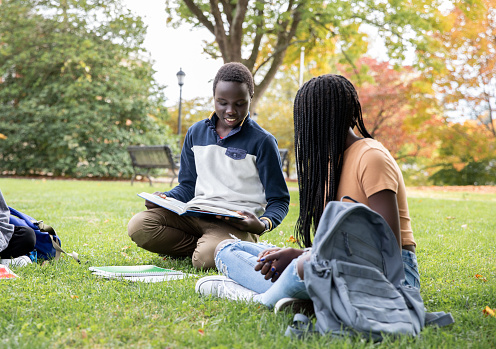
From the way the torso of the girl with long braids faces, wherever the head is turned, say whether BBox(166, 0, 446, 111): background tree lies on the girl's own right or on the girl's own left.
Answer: on the girl's own right

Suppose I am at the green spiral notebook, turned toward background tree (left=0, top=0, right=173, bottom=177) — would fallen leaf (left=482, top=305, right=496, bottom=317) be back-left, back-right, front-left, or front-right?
back-right

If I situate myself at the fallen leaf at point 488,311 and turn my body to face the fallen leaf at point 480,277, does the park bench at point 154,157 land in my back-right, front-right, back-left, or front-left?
front-left

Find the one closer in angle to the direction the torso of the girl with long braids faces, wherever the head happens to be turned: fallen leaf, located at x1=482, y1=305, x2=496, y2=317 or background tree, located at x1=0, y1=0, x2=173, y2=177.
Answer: the background tree

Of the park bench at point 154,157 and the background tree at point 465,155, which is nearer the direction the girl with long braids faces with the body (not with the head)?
the park bench

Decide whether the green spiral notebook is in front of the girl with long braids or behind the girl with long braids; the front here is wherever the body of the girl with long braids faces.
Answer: in front

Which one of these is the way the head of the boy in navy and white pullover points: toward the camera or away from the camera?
toward the camera

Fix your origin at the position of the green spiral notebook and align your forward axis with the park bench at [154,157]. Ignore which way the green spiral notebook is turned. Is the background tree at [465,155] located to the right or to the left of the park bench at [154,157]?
right

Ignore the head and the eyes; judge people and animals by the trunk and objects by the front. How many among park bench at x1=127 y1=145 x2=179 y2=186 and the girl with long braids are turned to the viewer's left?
1

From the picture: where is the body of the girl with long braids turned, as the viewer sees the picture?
to the viewer's left
